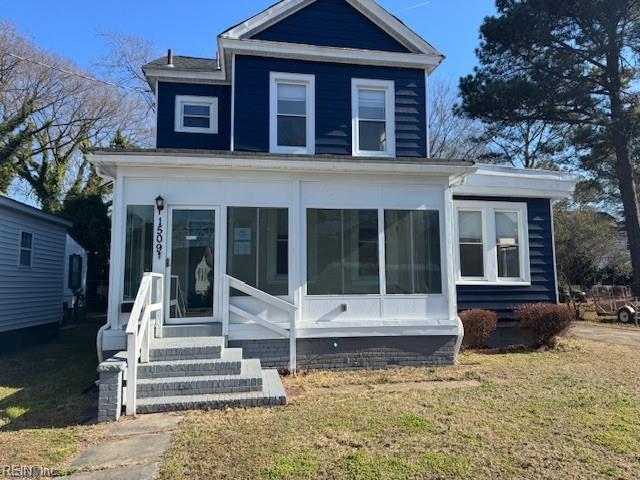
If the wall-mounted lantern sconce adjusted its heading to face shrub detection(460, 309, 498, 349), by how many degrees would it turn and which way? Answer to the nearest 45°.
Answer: approximately 90° to its left

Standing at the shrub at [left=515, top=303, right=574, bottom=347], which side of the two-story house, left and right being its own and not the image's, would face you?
left

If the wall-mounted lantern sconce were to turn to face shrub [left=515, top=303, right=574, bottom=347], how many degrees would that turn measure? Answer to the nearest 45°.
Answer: approximately 90° to its left

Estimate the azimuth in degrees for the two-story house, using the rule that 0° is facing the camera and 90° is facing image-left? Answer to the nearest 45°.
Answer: approximately 0°
